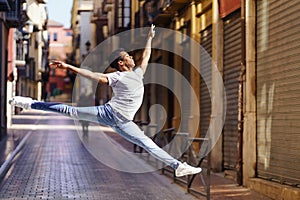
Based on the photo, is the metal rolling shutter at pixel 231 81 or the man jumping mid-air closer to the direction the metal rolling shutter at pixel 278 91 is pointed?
the man jumping mid-air

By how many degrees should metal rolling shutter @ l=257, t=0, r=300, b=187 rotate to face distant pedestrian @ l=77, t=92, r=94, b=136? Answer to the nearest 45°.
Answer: approximately 90° to its right

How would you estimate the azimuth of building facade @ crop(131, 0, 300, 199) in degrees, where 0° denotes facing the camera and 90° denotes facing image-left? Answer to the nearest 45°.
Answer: approximately 45°

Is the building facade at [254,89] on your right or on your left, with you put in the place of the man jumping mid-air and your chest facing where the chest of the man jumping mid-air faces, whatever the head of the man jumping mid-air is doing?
on your left
